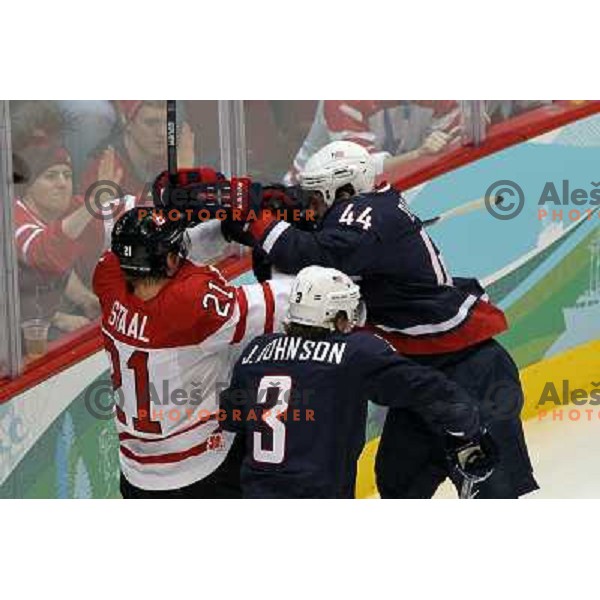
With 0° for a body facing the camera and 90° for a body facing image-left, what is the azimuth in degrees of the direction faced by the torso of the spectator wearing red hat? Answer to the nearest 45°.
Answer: approximately 315°

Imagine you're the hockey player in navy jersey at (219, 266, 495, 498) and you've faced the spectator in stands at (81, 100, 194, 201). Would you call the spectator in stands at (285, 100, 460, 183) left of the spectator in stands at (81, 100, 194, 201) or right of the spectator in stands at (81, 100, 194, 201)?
right

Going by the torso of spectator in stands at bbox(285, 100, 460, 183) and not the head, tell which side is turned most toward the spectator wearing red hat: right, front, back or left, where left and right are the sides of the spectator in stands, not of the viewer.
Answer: right

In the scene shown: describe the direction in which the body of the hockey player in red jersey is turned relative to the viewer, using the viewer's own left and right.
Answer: facing away from the viewer and to the right of the viewer

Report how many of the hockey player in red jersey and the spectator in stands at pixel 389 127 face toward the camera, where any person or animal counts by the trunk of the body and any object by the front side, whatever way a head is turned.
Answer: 1

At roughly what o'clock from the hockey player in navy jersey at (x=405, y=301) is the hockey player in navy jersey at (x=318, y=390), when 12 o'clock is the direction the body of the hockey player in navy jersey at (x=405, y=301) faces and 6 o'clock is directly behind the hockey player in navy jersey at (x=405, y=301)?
the hockey player in navy jersey at (x=318, y=390) is roughly at 10 o'clock from the hockey player in navy jersey at (x=405, y=301).

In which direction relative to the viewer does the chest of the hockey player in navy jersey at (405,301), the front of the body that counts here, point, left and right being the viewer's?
facing to the left of the viewer

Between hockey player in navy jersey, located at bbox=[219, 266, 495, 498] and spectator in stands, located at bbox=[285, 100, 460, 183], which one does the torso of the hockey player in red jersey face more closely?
the spectator in stands

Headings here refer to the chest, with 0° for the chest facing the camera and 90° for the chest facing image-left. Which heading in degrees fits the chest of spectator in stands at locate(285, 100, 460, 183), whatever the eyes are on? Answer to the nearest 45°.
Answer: approximately 0°
